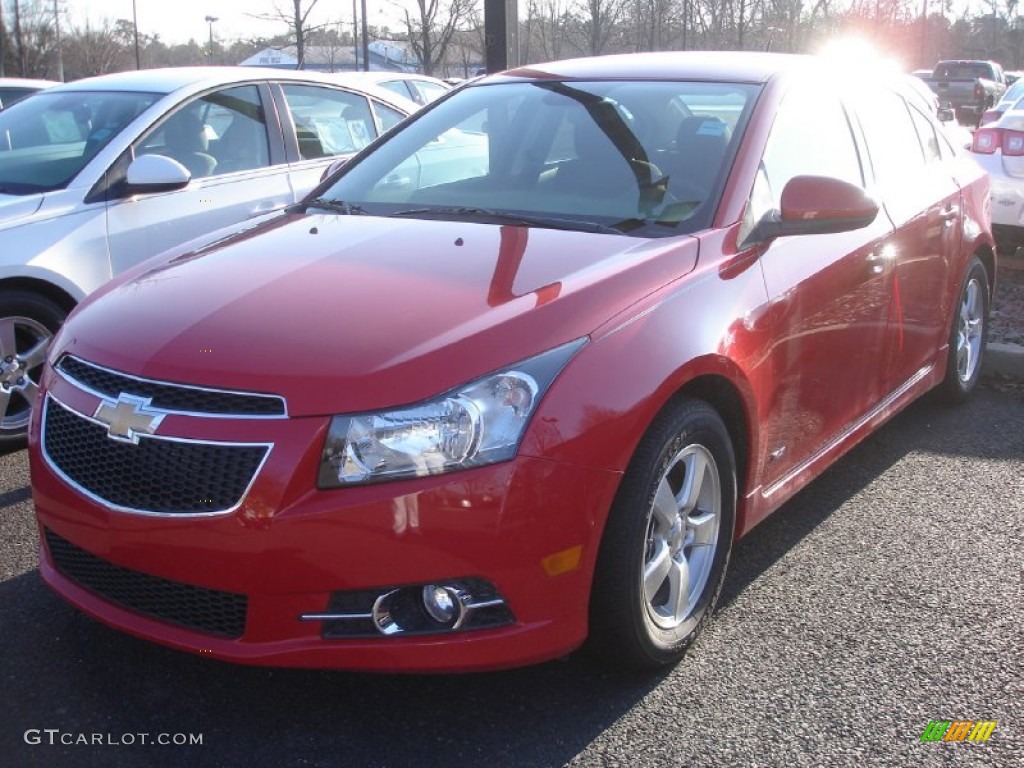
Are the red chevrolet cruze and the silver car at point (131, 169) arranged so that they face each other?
no

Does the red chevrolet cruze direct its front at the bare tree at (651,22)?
no

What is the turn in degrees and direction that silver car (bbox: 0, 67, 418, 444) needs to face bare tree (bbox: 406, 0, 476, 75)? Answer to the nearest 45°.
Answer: approximately 135° to its right

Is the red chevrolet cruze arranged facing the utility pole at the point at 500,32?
no

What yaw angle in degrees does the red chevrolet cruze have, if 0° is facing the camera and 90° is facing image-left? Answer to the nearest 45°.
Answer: approximately 45°

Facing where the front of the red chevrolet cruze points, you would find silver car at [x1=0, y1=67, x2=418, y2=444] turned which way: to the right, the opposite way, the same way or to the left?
the same way

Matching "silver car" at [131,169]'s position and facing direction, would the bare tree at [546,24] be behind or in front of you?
behind

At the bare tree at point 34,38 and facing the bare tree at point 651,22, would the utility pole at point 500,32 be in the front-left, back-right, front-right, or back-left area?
front-right

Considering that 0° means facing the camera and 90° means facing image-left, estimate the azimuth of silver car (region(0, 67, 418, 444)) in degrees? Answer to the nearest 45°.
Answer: approximately 45°

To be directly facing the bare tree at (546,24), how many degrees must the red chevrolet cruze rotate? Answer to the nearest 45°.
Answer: approximately 135° to its right

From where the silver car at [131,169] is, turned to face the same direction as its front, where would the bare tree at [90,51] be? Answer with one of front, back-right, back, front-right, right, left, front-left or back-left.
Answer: back-right

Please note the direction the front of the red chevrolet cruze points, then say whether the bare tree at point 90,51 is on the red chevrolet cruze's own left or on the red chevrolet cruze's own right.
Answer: on the red chevrolet cruze's own right

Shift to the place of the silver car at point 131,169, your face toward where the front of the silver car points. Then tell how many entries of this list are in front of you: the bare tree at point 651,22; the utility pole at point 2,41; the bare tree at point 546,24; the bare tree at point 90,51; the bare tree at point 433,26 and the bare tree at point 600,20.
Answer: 0

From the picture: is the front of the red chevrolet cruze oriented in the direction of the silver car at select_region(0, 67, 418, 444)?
no

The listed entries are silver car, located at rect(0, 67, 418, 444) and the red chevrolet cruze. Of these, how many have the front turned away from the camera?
0

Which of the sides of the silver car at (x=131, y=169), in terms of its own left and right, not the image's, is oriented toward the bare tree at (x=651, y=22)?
back

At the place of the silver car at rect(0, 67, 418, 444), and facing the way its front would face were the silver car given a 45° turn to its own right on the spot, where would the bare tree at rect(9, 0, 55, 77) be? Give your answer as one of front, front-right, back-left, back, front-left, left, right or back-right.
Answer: right
